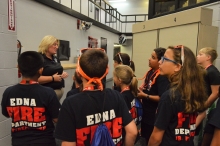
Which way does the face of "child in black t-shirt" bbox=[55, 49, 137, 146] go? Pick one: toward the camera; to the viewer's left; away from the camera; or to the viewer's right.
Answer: away from the camera

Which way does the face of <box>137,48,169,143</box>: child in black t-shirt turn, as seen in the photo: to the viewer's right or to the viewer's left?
to the viewer's left

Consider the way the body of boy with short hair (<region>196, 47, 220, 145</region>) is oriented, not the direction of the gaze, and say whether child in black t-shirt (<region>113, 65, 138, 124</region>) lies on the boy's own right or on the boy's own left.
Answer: on the boy's own left

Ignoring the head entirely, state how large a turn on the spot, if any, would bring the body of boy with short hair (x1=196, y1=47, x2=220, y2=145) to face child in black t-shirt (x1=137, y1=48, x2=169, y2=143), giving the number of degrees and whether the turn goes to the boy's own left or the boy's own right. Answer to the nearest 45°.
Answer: approximately 45° to the boy's own left

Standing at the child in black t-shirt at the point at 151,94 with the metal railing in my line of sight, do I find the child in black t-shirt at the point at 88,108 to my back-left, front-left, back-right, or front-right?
back-left

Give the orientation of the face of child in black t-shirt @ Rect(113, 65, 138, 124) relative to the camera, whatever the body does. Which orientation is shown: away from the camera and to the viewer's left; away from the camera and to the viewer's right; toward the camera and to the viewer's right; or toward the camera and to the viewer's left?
away from the camera and to the viewer's left

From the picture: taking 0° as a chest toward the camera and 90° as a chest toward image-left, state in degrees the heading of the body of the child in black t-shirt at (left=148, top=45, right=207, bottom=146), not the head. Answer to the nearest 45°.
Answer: approximately 135°
